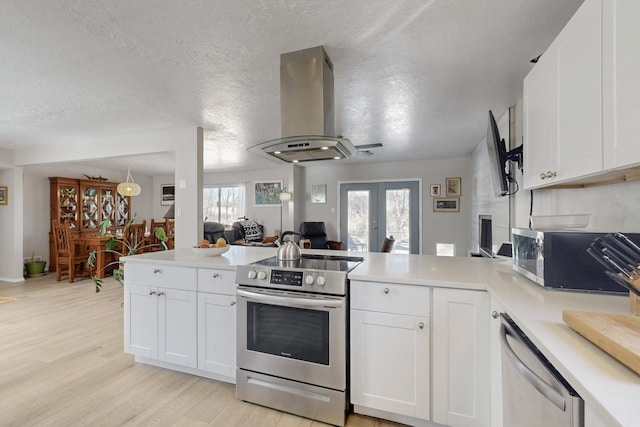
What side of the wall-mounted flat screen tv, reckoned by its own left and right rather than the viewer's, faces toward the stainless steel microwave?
left

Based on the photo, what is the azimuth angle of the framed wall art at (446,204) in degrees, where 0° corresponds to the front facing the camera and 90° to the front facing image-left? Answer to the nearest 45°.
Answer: approximately 0°

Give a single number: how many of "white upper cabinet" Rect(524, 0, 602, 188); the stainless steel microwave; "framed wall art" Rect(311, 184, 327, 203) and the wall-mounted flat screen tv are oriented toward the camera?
1

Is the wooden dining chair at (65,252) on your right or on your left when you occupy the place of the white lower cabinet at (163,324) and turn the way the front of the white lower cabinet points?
on your right

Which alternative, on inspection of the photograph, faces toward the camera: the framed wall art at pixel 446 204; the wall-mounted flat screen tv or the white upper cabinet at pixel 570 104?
the framed wall art

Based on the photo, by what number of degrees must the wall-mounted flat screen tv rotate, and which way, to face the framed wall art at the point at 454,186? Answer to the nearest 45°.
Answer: approximately 90° to its right

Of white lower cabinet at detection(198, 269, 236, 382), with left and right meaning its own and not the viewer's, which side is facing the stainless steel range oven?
left

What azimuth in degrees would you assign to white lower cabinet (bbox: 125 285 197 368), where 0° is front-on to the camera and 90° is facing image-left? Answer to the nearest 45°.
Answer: approximately 45°

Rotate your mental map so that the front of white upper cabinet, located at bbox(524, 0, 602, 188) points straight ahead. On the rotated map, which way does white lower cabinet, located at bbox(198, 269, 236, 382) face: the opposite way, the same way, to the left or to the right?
to the left

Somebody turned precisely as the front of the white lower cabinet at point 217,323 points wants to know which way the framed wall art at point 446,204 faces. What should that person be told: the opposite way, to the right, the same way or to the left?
the same way

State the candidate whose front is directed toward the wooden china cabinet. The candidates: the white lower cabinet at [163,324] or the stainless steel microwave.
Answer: the stainless steel microwave

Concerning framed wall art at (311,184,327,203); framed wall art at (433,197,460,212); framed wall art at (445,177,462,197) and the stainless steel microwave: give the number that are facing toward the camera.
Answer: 3

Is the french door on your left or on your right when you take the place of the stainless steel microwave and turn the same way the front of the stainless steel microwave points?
on your right

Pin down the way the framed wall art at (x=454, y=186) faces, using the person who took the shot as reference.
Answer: facing the viewer

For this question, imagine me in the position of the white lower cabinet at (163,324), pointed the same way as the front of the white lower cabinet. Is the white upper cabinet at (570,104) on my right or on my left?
on my left

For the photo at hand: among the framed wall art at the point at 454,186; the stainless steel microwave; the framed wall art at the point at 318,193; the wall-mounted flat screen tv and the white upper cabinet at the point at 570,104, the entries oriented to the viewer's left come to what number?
3

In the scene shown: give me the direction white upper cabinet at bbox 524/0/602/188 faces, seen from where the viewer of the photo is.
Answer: facing to the left of the viewer

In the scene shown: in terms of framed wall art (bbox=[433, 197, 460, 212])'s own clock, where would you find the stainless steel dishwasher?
The stainless steel dishwasher is roughly at 12 o'clock from the framed wall art.

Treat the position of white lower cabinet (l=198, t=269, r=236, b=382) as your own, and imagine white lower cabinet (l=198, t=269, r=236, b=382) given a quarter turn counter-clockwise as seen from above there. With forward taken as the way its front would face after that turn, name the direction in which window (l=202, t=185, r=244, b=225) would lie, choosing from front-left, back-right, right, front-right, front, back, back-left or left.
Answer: back-left

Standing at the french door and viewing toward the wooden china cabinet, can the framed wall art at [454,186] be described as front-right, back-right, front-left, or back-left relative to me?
back-left
